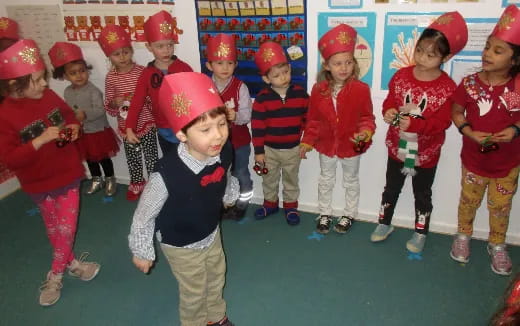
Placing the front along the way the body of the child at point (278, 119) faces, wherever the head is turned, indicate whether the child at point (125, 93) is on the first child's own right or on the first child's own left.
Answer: on the first child's own right

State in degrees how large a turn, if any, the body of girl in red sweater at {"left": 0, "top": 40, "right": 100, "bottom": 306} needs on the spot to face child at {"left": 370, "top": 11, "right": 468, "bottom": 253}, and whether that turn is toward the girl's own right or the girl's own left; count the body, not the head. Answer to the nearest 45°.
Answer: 0° — they already face them

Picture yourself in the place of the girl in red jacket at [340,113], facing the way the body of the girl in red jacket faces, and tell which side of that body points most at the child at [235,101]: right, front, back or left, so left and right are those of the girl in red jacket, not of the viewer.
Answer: right

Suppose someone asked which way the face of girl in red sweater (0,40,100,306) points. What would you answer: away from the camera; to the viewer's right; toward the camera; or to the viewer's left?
to the viewer's right

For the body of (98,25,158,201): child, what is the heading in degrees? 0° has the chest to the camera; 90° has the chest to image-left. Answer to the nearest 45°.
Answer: approximately 0°

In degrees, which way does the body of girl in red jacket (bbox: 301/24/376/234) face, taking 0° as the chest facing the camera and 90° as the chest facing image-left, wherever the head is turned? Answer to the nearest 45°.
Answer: approximately 0°

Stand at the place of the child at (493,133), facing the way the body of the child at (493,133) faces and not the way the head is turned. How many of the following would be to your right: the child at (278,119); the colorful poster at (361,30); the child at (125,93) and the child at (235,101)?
4

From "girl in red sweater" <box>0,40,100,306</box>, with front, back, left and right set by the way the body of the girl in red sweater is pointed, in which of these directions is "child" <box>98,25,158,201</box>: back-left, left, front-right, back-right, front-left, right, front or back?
left
